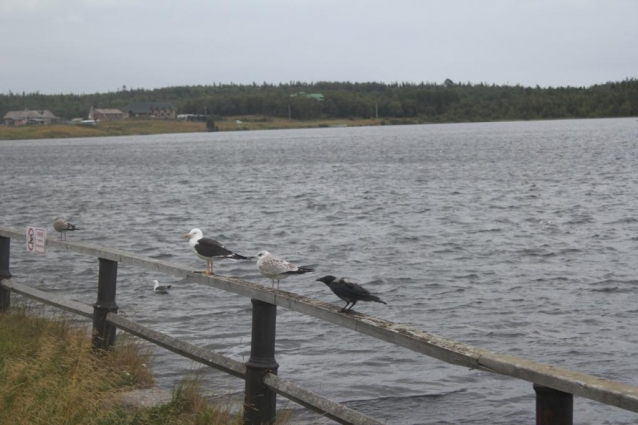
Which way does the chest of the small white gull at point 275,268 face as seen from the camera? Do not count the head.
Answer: to the viewer's left

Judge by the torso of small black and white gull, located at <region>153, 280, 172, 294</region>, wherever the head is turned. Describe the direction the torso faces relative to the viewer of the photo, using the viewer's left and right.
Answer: facing to the left of the viewer

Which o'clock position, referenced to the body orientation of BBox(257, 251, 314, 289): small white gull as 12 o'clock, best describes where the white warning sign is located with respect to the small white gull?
The white warning sign is roughly at 1 o'clock from the small white gull.

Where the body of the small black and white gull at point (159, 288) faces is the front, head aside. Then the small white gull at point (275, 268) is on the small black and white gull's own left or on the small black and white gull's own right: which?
on the small black and white gull's own left

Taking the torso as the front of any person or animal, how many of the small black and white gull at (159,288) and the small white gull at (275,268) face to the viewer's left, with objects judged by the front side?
2
